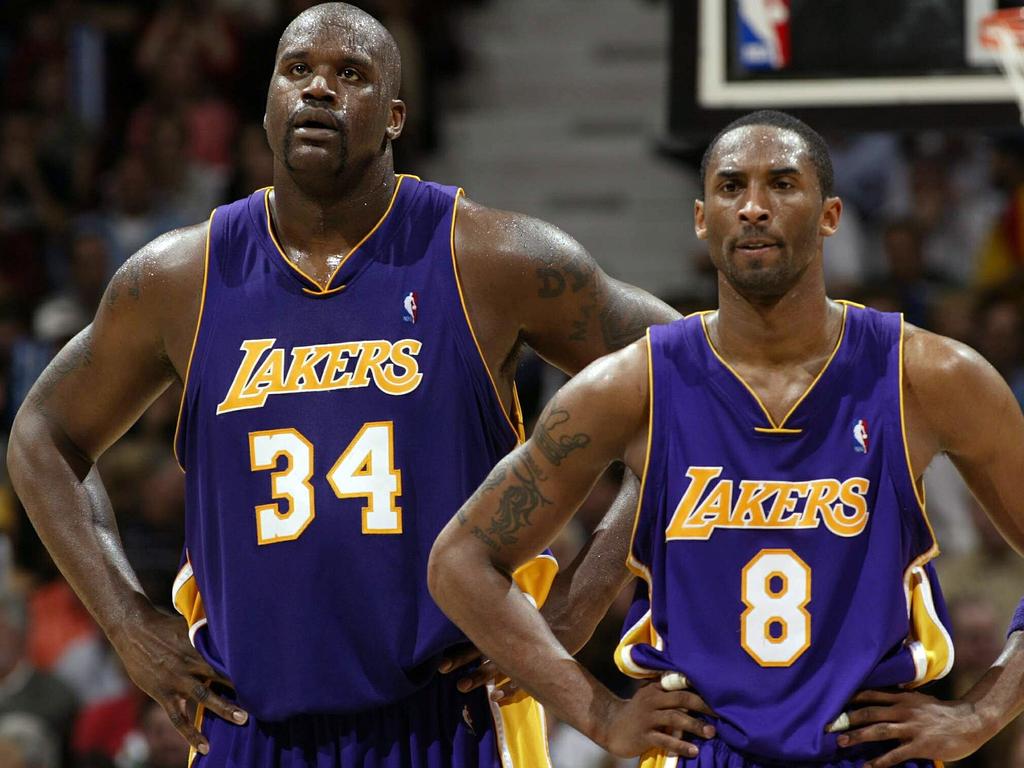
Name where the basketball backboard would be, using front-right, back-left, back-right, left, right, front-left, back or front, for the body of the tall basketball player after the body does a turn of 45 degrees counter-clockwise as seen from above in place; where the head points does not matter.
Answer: left

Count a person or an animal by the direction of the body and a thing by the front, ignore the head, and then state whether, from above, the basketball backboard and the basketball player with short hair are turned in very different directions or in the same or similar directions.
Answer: same or similar directions

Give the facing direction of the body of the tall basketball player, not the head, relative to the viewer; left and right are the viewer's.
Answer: facing the viewer

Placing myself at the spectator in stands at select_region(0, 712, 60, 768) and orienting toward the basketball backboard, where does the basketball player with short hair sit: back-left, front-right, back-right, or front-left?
front-right

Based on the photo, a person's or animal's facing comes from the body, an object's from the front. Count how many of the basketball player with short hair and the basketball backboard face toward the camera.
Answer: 2

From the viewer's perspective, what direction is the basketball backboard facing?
toward the camera

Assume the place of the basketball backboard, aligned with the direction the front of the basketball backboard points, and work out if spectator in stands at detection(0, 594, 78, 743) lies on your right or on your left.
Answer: on your right

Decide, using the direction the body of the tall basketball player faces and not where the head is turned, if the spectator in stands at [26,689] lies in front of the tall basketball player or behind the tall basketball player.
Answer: behind

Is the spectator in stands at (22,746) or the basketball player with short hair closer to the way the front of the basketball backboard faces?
the basketball player with short hair

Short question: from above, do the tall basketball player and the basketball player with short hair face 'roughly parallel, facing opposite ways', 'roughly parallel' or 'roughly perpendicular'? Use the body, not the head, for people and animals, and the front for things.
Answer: roughly parallel

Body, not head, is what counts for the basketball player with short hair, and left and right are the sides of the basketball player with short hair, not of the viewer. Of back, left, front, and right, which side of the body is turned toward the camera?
front

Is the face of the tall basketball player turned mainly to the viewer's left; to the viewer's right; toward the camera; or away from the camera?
toward the camera

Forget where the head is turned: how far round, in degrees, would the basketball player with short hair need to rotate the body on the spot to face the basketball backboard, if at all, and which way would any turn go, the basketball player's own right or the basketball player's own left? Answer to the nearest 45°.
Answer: approximately 180°

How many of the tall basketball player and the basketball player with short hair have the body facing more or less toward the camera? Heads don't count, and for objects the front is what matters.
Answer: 2
